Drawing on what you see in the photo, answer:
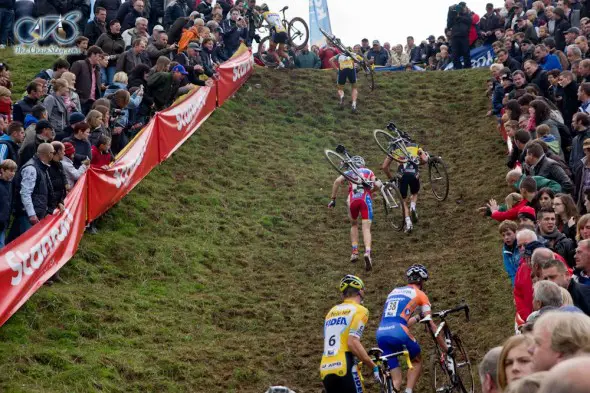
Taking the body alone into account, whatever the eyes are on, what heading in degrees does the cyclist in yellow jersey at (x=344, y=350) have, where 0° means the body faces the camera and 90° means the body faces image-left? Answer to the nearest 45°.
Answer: approximately 225°

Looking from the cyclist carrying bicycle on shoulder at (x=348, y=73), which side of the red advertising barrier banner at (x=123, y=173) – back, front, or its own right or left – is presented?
left

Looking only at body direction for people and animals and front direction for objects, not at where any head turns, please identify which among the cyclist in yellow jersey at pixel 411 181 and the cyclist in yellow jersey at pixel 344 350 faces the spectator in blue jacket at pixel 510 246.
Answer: the cyclist in yellow jersey at pixel 344 350

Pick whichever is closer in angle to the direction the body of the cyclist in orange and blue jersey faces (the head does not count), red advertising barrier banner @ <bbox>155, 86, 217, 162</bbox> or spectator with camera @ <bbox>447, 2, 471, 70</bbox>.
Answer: the spectator with camera

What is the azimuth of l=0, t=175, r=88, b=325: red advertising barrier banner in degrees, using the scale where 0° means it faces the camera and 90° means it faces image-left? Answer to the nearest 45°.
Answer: approximately 315°

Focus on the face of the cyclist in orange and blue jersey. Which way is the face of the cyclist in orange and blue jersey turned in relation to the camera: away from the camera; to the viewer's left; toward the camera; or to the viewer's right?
away from the camera

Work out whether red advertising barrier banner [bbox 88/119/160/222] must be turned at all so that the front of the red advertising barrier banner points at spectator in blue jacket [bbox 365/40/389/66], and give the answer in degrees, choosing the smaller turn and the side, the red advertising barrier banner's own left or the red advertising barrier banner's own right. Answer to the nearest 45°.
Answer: approximately 90° to the red advertising barrier banner's own left

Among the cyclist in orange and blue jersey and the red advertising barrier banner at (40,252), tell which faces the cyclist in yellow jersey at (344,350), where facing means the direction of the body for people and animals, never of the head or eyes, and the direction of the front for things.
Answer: the red advertising barrier banner

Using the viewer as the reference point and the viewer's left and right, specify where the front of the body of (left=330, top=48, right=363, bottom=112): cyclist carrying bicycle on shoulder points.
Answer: facing away from the viewer

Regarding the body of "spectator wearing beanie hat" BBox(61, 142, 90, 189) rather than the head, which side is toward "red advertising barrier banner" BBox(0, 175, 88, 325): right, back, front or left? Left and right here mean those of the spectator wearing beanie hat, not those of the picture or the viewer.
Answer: right

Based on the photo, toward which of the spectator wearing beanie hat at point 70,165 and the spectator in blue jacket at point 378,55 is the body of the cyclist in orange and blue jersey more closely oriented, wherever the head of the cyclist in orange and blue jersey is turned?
the spectator in blue jacket
